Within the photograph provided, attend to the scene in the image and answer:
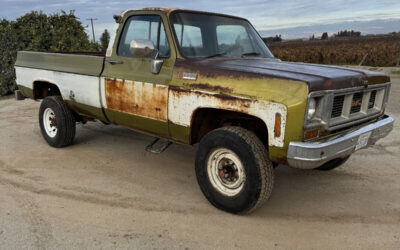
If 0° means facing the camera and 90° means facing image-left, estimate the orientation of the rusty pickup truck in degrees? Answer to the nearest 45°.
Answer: approximately 315°
